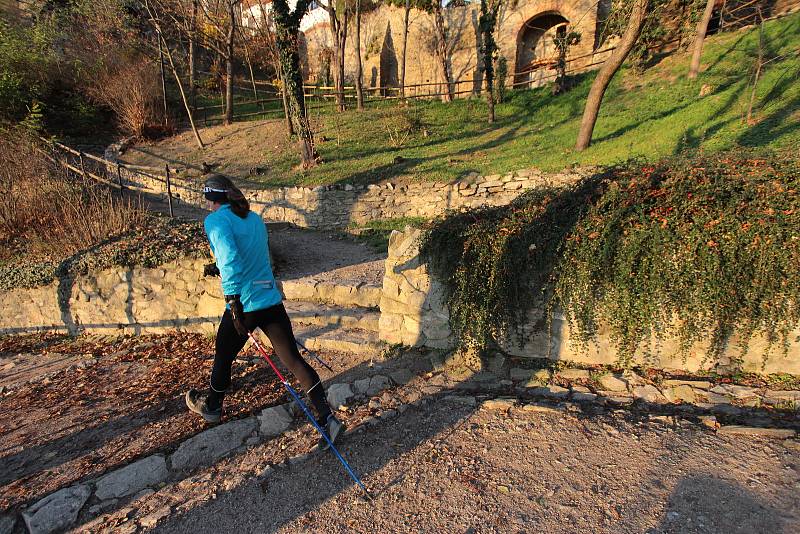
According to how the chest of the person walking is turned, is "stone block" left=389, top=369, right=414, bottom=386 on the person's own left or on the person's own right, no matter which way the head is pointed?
on the person's own right

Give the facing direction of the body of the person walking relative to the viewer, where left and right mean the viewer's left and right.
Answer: facing away from the viewer and to the left of the viewer

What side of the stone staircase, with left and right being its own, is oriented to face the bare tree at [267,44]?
back

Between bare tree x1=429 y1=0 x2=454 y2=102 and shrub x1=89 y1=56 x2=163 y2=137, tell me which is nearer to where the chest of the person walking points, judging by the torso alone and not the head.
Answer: the shrub

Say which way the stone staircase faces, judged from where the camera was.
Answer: facing the viewer

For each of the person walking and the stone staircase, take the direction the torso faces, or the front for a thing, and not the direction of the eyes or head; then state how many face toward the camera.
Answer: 1

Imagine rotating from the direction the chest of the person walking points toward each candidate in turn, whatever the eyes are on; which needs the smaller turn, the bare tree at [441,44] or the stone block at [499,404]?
the bare tree

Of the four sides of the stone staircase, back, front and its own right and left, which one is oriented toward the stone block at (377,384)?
front

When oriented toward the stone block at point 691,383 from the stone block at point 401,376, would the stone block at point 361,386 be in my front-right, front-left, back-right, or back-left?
back-right

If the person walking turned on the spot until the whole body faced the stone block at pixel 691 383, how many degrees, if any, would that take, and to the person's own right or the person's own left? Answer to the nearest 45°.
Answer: approximately 135° to the person's own right

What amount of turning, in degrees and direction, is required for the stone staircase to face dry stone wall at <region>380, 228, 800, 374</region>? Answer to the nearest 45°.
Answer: approximately 45° to its left

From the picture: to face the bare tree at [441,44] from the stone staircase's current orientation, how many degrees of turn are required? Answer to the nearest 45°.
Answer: approximately 180°

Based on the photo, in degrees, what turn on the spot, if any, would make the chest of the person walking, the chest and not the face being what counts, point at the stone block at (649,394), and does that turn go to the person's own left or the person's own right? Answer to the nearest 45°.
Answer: approximately 135° to the person's own right

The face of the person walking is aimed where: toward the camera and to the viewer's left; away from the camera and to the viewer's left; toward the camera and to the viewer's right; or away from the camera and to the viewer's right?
away from the camera and to the viewer's left
